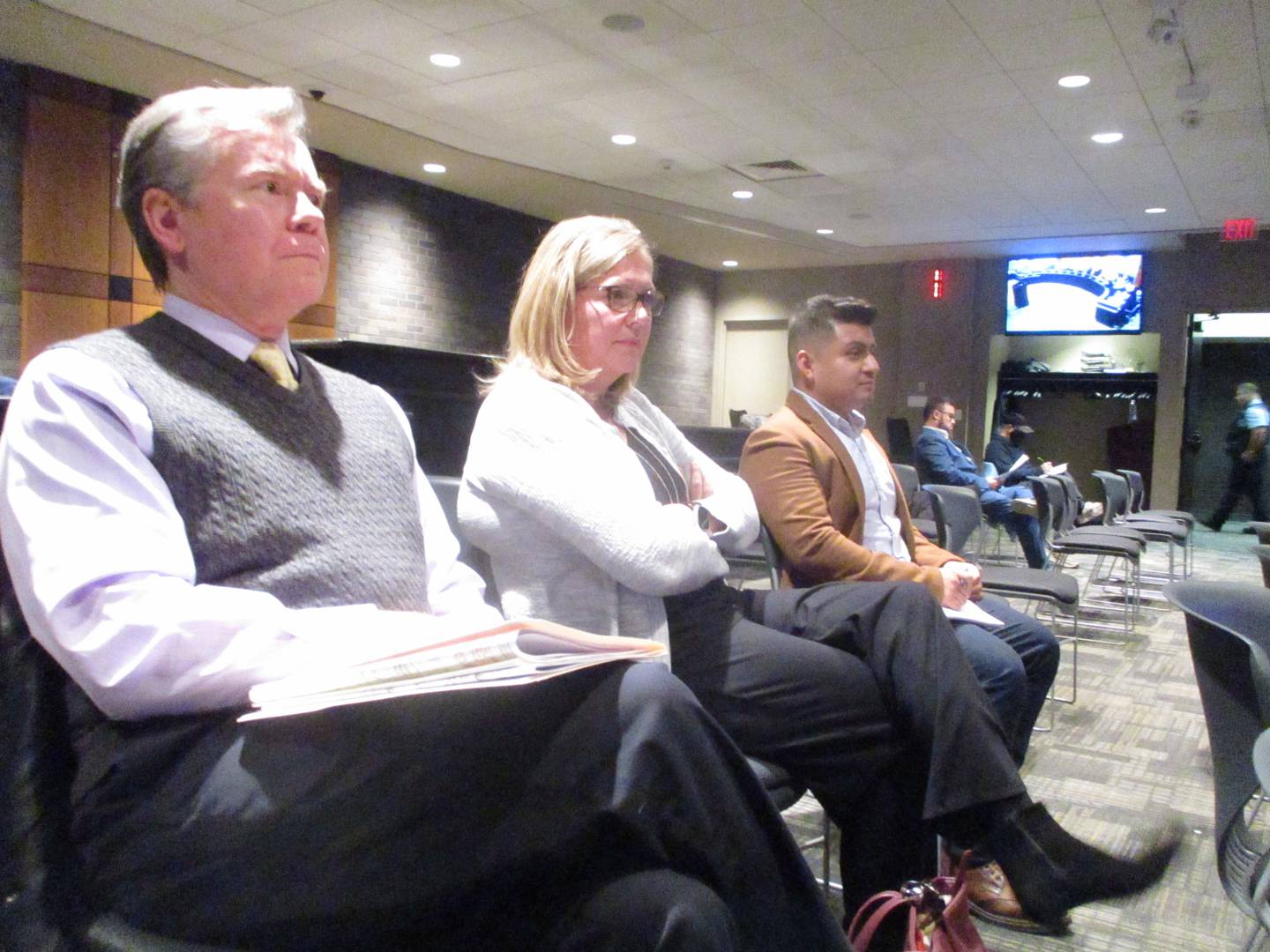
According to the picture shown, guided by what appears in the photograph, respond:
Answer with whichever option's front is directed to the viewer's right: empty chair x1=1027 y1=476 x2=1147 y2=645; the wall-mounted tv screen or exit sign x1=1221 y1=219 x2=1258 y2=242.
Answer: the empty chair

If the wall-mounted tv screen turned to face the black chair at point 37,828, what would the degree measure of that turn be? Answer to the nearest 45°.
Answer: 0° — it already faces it

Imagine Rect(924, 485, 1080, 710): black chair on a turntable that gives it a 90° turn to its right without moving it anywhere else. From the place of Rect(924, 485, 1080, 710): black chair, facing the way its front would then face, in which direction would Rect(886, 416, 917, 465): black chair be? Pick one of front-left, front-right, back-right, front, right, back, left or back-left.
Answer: back

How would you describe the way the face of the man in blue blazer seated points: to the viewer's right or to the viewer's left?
to the viewer's right

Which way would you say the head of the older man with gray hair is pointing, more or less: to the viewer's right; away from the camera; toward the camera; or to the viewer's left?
to the viewer's right

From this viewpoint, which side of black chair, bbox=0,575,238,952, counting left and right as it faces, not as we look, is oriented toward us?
right

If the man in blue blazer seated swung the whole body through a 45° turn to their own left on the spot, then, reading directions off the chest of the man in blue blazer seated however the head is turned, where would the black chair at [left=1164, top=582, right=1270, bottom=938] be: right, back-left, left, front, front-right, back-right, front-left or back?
back-right

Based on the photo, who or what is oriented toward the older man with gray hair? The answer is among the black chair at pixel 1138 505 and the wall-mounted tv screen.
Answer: the wall-mounted tv screen

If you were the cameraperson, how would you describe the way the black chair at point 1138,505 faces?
facing to the right of the viewer

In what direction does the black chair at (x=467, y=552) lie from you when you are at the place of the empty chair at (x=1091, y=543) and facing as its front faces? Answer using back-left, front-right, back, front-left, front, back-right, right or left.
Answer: right

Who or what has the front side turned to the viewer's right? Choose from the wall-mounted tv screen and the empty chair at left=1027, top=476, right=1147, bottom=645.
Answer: the empty chair

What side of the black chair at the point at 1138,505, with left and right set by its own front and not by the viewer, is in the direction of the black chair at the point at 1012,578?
right

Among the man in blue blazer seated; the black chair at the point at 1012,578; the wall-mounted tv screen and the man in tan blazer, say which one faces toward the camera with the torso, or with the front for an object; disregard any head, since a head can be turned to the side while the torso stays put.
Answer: the wall-mounted tv screen

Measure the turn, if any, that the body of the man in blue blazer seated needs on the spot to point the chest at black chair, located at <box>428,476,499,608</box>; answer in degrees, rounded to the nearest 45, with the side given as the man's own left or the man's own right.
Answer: approximately 90° to the man's own right

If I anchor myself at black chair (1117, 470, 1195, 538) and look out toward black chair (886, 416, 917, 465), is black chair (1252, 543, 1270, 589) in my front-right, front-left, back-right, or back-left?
back-left

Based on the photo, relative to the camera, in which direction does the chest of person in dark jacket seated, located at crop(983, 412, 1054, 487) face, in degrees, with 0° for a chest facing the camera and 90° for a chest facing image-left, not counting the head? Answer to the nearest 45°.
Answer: approximately 270°

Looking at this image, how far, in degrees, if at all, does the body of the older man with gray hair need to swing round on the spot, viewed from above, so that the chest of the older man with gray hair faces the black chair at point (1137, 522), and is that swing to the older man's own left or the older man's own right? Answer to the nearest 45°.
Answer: approximately 90° to the older man's own left

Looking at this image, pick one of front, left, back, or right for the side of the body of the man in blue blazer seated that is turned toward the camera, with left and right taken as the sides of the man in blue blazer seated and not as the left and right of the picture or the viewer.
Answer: right
